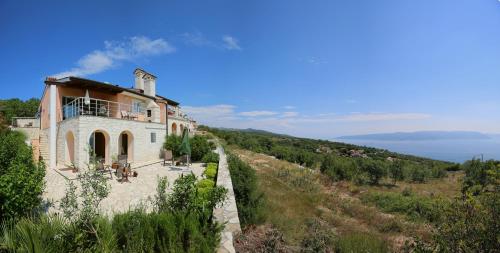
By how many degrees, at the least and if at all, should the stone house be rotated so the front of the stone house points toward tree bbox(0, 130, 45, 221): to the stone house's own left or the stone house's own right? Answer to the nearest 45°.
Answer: approximately 45° to the stone house's own right

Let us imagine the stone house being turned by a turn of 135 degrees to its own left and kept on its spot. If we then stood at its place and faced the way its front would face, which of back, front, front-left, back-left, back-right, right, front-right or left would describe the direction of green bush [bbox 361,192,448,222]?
back-right

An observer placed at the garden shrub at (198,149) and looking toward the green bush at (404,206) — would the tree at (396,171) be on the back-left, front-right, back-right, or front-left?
front-left

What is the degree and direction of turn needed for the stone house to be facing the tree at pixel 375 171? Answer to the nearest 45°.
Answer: approximately 45° to its left

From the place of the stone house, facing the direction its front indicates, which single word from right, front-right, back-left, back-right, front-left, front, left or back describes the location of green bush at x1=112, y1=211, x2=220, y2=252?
front-right

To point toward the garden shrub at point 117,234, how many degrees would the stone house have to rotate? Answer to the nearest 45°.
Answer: approximately 45° to its right

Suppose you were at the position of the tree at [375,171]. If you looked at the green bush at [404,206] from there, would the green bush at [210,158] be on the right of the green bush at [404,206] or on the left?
right

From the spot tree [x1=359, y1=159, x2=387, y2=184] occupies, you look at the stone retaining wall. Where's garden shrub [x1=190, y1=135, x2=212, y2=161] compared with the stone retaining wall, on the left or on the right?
right

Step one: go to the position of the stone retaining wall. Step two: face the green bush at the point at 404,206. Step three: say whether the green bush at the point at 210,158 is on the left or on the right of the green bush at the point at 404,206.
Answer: left

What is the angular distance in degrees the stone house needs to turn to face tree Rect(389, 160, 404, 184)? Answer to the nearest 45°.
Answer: approximately 45° to its left

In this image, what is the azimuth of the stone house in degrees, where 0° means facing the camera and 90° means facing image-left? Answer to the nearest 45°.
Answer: approximately 315°

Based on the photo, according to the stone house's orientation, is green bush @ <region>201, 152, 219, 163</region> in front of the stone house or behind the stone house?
in front

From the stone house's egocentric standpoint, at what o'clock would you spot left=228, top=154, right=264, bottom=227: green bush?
The green bush is roughly at 1 o'clock from the stone house.
